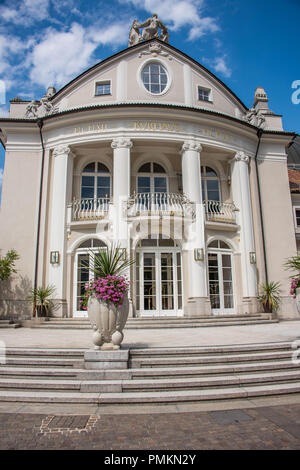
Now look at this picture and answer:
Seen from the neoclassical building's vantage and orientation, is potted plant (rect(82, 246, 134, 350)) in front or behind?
in front

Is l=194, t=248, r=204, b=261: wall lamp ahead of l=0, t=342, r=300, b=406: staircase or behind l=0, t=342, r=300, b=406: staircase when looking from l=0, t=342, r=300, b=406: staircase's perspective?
behind

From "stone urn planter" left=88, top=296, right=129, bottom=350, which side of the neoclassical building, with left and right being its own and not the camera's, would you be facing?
front

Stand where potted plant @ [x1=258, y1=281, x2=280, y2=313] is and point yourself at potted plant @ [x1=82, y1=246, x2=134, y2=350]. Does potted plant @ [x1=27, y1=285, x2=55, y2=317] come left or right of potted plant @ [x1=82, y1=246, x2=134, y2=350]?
right

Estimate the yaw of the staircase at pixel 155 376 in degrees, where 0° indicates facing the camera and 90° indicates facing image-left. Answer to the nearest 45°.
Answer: approximately 0°

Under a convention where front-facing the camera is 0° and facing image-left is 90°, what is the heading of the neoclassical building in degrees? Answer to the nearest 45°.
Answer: approximately 0°

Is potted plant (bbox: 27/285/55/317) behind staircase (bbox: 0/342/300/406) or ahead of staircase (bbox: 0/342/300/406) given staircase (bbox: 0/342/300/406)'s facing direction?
behind

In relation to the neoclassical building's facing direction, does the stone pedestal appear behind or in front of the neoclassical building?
in front
